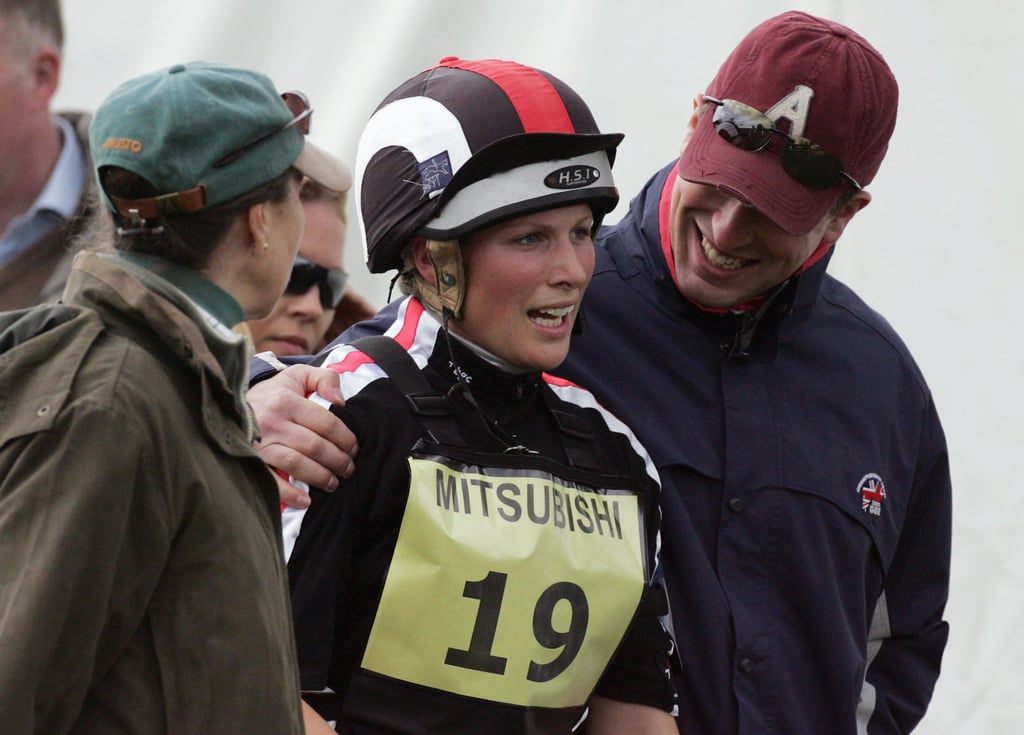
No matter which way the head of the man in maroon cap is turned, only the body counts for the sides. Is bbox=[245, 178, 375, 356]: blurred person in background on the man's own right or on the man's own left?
on the man's own right

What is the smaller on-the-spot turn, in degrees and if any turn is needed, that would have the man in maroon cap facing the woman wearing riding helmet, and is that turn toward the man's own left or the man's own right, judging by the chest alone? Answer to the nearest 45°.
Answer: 0° — they already face them

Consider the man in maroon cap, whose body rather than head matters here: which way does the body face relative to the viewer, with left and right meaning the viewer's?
facing the viewer and to the left of the viewer

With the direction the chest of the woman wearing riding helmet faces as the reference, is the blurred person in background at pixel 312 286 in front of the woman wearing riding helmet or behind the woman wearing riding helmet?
behind

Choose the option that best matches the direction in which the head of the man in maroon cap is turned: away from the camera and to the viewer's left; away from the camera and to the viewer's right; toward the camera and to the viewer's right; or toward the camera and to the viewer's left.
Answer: toward the camera and to the viewer's left

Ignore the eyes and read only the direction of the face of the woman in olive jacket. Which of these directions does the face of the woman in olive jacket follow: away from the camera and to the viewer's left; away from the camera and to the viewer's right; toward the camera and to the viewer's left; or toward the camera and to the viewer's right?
away from the camera and to the viewer's right

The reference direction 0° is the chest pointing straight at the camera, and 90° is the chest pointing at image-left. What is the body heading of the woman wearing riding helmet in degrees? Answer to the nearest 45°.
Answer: approximately 315°

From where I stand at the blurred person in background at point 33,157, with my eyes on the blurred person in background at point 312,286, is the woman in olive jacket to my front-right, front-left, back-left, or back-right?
front-right

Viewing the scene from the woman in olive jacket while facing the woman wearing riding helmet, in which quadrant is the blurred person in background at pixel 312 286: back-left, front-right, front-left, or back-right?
front-left

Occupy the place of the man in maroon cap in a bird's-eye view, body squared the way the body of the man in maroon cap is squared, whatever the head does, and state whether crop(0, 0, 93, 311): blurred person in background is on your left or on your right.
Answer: on your right

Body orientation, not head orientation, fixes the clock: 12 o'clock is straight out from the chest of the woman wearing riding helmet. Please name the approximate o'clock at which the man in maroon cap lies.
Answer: The man in maroon cap is roughly at 9 o'clock from the woman wearing riding helmet.
